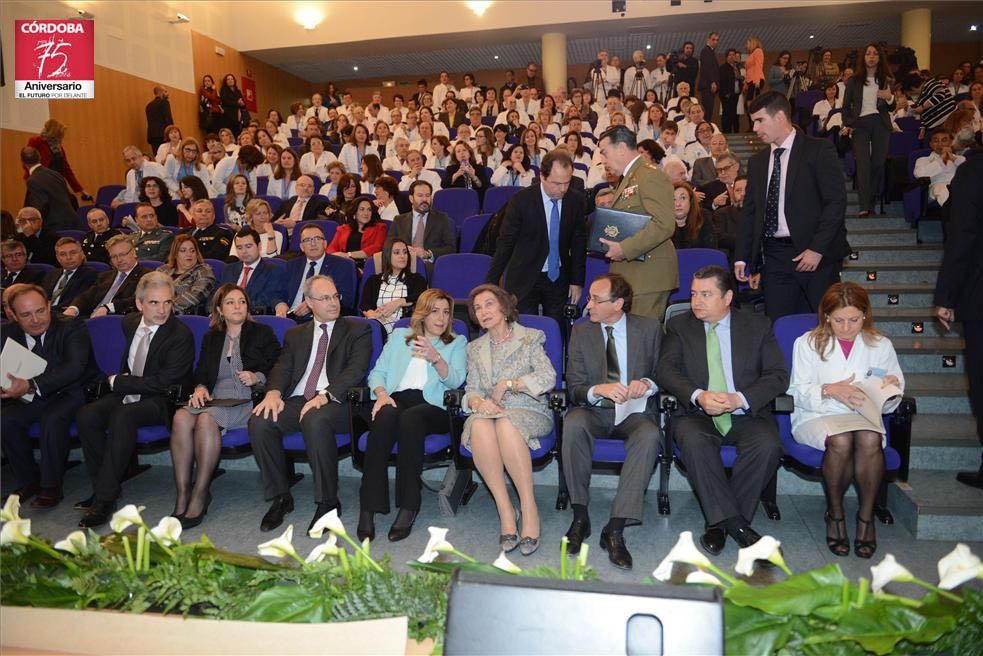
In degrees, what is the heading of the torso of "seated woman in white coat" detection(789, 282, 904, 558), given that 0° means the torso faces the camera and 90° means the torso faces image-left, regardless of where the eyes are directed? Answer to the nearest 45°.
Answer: approximately 0°

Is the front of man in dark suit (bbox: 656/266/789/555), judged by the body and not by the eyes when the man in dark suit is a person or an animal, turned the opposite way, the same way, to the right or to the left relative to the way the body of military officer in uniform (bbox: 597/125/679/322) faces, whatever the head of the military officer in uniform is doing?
to the left

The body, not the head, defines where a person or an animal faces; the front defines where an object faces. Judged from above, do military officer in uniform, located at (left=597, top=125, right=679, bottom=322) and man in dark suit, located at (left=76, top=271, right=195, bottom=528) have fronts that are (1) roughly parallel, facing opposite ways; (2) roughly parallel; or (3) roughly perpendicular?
roughly perpendicular

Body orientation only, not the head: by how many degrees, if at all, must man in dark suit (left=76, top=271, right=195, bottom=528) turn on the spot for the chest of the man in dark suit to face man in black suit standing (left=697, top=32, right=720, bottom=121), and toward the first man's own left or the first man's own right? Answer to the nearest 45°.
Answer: approximately 180°

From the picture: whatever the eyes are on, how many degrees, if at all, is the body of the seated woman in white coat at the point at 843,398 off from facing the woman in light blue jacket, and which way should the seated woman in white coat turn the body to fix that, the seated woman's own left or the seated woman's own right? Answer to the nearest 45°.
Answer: approximately 90° to the seated woman's own right

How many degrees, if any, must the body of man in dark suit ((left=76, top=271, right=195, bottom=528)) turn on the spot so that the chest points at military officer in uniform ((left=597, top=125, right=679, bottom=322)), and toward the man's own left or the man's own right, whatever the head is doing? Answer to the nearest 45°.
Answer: approximately 90° to the man's own left

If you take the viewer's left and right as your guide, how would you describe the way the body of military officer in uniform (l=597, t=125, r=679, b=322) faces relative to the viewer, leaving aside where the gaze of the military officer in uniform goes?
facing to the left of the viewer

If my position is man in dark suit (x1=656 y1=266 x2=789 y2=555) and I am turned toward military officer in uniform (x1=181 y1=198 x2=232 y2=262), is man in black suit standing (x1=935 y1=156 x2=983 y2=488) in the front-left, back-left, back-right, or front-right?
back-right

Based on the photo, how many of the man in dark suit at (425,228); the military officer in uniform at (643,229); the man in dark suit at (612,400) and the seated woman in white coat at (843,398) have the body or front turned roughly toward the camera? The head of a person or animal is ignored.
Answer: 3

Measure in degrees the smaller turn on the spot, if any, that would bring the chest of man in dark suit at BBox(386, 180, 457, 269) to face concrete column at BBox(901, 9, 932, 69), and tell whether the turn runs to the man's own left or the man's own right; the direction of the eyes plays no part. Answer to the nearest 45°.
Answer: approximately 135° to the man's own left

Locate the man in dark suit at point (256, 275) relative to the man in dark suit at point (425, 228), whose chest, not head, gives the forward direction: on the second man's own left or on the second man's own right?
on the second man's own right

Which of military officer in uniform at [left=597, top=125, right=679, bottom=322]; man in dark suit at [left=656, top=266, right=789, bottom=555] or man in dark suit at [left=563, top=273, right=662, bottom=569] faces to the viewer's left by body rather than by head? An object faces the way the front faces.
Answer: the military officer in uniform
